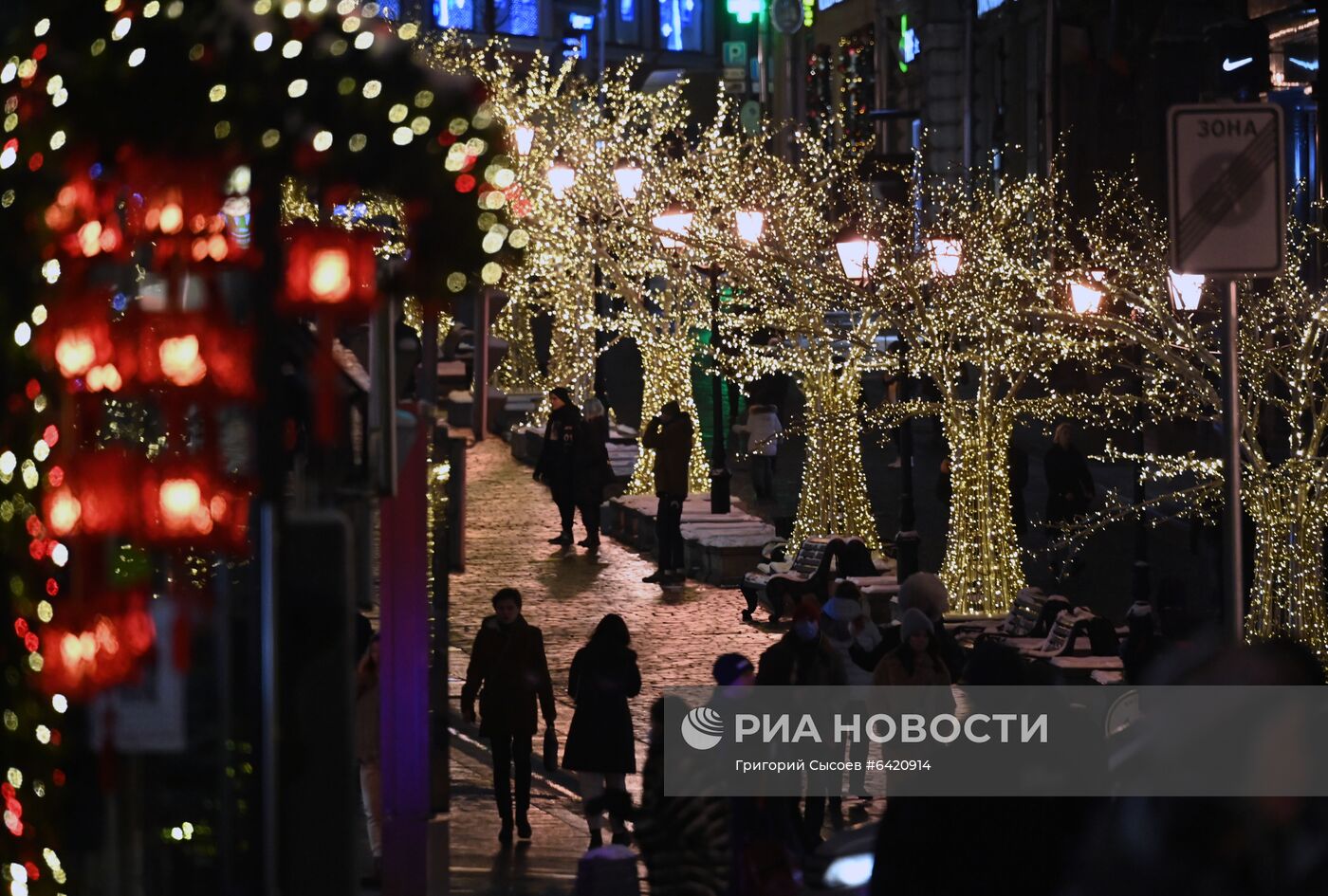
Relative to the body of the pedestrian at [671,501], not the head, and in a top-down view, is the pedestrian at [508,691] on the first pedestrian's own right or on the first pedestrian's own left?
on the first pedestrian's own left

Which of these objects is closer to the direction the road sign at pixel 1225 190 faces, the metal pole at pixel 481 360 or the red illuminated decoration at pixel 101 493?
the red illuminated decoration

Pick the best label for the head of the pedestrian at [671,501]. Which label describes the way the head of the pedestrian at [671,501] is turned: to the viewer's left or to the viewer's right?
to the viewer's left

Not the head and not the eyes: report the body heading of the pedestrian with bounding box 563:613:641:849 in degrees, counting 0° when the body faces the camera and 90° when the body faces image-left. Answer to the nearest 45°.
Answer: approximately 180°

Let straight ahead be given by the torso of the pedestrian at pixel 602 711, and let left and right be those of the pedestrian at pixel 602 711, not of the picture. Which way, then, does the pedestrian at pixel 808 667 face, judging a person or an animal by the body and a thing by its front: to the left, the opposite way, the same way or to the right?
the opposite way

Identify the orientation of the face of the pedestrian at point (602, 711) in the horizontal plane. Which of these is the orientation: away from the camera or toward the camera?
away from the camera

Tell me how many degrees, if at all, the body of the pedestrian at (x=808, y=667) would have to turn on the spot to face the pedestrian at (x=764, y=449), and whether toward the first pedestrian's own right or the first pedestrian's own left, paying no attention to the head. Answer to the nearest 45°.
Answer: approximately 180°

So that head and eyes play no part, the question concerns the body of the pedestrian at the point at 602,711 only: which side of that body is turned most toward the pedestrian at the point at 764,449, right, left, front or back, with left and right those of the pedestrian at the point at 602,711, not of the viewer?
front

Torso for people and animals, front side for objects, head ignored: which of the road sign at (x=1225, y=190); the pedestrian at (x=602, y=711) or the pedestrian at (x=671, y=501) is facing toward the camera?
the road sign

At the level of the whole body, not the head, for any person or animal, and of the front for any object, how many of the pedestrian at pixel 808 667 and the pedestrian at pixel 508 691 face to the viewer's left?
0
